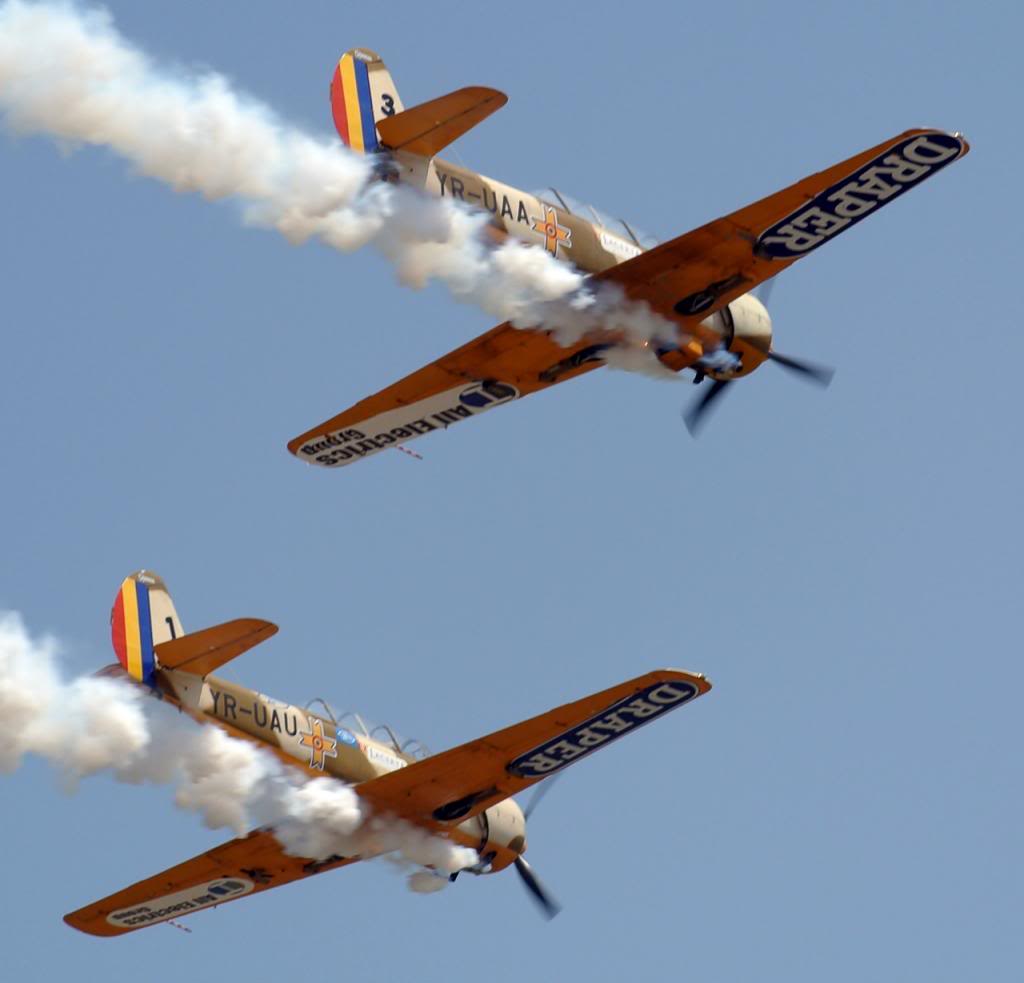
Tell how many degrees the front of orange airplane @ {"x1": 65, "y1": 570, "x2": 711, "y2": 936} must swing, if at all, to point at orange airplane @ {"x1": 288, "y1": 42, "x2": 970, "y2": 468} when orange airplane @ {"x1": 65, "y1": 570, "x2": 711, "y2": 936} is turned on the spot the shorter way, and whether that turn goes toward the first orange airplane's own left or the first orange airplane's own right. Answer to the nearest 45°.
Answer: approximately 90° to the first orange airplane's own right

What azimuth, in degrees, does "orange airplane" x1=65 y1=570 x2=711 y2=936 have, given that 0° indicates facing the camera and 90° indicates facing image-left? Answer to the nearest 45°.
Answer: approximately 225°
